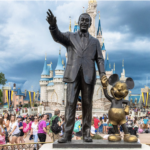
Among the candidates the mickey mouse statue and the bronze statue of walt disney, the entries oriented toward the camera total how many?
2

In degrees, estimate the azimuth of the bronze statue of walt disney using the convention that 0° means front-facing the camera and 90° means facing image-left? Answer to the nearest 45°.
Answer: approximately 0°

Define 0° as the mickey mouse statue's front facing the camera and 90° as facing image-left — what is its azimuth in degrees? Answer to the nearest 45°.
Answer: approximately 0°
